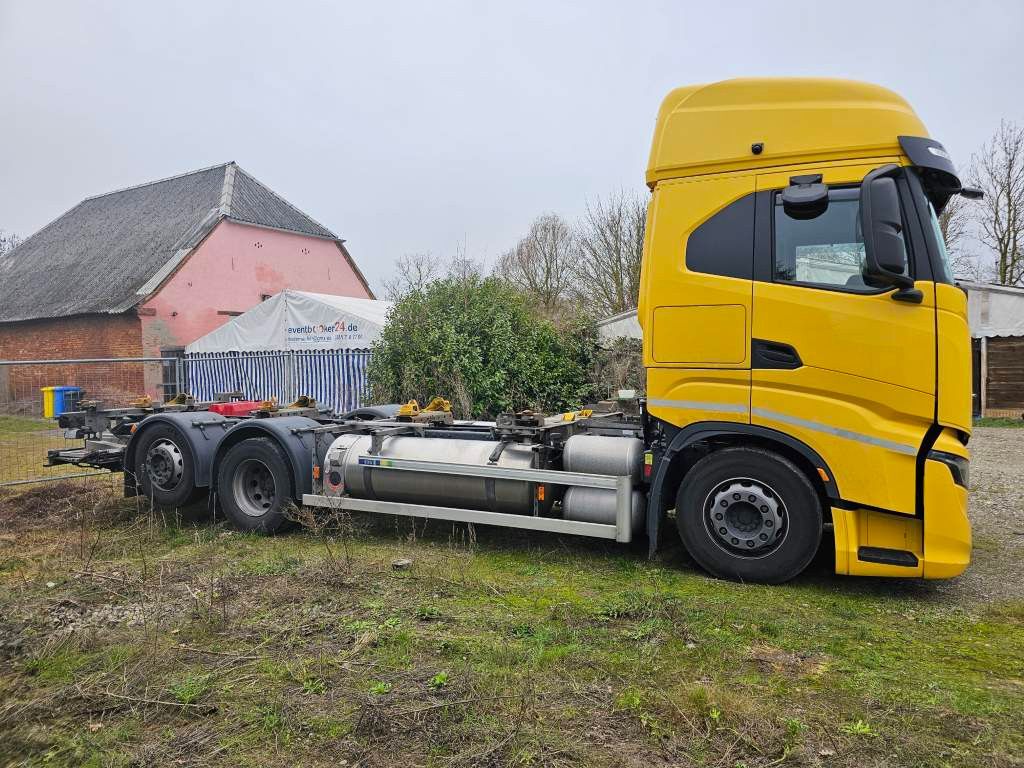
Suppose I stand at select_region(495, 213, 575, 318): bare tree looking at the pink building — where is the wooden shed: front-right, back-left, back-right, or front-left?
back-left

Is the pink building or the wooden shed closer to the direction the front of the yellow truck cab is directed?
the wooden shed

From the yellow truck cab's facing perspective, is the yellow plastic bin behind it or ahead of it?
behind

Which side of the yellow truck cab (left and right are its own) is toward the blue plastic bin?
back

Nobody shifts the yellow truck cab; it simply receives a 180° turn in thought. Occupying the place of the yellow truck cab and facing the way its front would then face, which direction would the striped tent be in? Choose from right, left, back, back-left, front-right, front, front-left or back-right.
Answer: front-right

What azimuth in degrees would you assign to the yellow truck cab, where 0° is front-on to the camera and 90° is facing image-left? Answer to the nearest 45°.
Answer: approximately 270°
